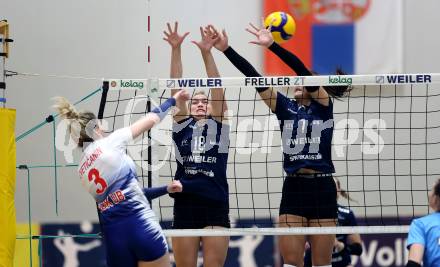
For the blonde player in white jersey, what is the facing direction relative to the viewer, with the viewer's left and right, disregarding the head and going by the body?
facing away from the viewer and to the right of the viewer

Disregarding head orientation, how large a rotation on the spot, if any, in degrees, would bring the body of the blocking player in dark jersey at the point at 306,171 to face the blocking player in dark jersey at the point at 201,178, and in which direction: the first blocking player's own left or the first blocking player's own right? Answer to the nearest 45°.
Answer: approximately 90° to the first blocking player's own right

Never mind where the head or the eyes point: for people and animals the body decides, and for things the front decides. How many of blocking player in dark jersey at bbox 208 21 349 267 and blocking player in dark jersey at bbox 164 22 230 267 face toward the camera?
2

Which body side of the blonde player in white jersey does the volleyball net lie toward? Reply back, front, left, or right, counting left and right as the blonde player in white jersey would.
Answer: front

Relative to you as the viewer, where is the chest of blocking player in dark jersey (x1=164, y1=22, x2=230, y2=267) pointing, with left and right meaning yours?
facing the viewer

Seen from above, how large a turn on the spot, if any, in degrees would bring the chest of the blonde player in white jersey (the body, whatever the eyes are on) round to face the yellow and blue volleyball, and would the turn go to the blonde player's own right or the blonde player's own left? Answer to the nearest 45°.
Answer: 0° — they already face it

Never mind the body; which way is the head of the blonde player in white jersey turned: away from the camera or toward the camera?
away from the camera

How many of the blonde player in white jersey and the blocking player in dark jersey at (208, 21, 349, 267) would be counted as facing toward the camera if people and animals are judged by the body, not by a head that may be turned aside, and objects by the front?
1

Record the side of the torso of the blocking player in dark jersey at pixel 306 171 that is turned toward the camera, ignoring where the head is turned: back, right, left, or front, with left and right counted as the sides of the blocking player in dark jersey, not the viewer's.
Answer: front
